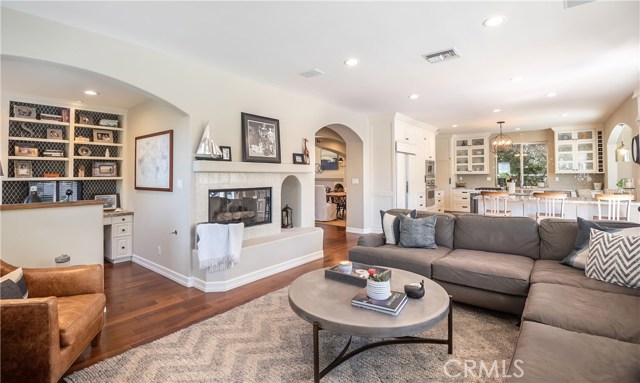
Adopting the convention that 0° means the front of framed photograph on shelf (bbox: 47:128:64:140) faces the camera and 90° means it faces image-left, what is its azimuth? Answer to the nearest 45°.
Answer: approximately 0°

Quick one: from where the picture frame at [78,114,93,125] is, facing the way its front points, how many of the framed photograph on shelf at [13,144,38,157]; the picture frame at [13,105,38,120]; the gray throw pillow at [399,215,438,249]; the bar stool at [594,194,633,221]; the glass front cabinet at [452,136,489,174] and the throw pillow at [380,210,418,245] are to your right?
2

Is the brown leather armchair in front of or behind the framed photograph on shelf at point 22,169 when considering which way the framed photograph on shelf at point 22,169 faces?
in front

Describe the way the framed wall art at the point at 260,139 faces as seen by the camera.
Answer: facing the viewer and to the right of the viewer

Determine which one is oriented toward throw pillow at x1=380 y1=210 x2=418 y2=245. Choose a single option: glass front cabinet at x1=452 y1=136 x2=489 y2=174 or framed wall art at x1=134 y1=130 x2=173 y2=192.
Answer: the glass front cabinet

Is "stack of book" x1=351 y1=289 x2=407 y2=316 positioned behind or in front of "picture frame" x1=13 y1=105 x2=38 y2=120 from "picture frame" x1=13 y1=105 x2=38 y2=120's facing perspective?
in front

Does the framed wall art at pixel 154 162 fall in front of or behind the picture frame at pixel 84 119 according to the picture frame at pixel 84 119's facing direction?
in front

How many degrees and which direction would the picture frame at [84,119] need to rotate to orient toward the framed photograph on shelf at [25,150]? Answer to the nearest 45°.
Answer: approximately 90° to its right

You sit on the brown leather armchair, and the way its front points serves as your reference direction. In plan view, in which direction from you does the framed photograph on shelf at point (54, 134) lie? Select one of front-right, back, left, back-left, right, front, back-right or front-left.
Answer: left

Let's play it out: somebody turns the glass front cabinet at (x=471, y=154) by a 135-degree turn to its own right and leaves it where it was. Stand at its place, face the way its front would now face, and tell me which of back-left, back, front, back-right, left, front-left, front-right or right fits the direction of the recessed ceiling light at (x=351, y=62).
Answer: back-left
